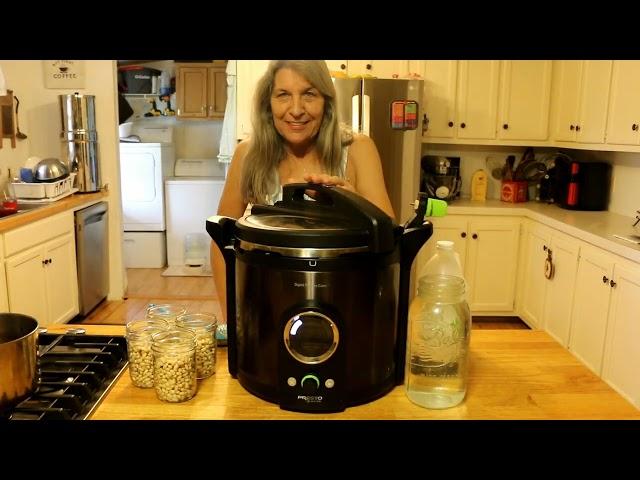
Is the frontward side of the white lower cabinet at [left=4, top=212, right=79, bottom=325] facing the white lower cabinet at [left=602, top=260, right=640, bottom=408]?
yes

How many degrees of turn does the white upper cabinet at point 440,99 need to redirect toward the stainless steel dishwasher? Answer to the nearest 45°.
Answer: approximately 90° to its right

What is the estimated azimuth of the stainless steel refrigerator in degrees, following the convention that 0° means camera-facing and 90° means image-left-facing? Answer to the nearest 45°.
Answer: approximately 0°

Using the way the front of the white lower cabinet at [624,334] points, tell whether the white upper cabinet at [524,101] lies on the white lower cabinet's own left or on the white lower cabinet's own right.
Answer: on the white lower cabinet's own right

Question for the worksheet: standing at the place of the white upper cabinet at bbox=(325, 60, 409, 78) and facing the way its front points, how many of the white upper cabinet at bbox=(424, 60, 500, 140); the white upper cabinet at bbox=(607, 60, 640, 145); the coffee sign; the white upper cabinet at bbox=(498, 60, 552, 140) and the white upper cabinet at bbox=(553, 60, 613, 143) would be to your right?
1

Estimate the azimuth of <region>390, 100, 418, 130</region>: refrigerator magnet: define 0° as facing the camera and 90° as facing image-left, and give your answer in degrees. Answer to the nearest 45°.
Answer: approximately 0°

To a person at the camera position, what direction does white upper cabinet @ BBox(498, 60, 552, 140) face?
facing the viewer

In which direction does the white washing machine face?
toward the camera

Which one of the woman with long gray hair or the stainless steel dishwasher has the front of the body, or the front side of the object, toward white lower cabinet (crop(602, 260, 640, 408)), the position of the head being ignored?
the stainless steel dishwasher

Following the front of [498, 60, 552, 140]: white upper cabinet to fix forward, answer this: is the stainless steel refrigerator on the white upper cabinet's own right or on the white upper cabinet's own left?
on the white upper cabinet's own right

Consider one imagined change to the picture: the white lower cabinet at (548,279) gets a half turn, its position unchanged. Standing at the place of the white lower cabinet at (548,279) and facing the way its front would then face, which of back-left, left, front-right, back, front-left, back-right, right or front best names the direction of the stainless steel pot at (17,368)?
back-right

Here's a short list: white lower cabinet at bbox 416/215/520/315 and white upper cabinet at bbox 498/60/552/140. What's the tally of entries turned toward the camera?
2

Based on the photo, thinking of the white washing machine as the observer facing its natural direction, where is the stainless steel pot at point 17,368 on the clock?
The stainless steel pot is roughly at 12 o'clock from the white washing machine.

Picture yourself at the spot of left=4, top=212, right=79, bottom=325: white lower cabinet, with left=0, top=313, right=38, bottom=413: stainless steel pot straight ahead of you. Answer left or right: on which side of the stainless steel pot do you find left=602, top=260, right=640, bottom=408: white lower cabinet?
left
